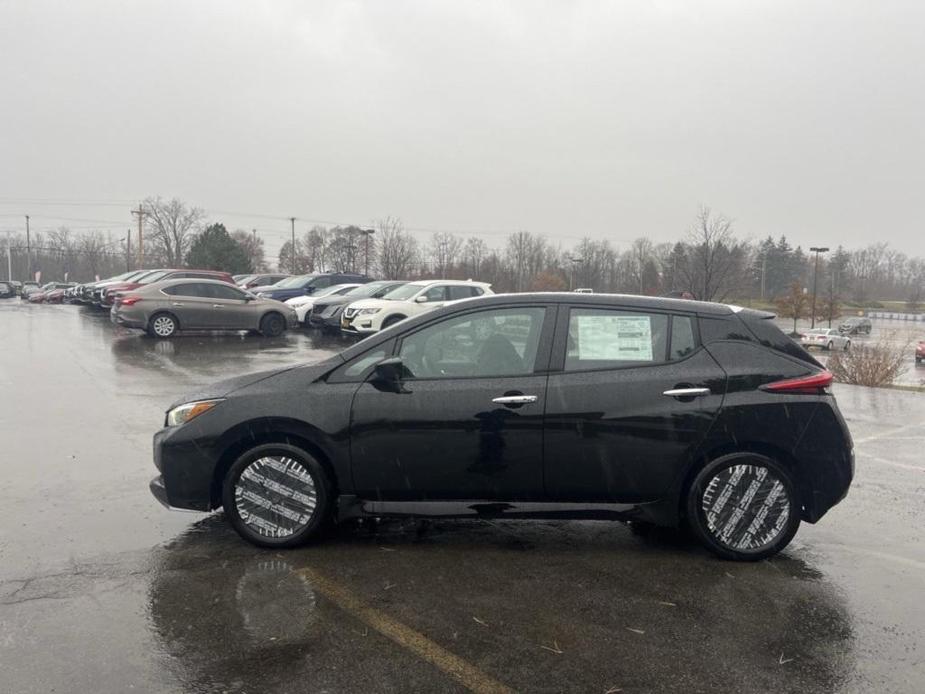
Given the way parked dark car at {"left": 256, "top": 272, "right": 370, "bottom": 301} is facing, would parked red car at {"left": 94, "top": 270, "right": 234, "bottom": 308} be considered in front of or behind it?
in front

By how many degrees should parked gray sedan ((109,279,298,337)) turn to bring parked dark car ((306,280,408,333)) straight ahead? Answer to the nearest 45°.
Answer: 0° — it already faces it

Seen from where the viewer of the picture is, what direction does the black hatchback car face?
facing to the left of the viewer

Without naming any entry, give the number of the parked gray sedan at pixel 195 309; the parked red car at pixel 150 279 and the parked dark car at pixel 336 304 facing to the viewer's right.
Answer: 1

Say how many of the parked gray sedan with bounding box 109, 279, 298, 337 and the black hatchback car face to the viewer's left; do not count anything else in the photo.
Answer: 1

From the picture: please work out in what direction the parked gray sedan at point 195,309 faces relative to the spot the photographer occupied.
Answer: facing to the right of the viewer

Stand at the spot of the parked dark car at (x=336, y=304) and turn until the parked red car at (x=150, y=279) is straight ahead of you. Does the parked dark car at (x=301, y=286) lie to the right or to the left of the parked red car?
right

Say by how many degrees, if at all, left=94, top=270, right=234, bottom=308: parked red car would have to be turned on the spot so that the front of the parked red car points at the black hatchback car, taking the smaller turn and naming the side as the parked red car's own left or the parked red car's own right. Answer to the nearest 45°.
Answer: approximately 45° to the parked red car's own left

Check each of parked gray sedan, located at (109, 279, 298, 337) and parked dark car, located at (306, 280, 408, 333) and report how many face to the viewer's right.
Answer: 1

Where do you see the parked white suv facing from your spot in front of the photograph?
facing the viewer and to the left of the viewer
